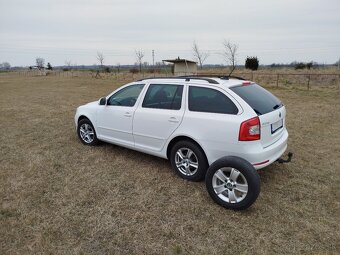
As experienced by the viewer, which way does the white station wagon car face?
facing away from the viewer and to the left of the viewer
